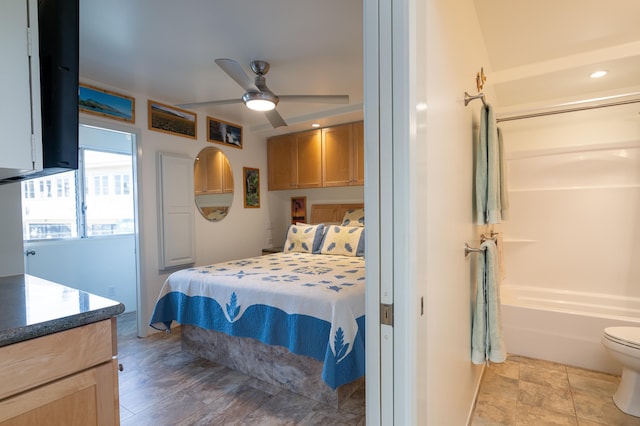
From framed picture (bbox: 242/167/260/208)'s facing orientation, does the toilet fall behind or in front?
in front

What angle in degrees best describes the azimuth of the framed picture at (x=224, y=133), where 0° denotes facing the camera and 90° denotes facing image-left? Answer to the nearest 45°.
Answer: approximately 315°

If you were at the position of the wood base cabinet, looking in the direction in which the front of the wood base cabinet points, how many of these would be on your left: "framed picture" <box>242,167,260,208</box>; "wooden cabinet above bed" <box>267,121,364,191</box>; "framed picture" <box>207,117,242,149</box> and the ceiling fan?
4

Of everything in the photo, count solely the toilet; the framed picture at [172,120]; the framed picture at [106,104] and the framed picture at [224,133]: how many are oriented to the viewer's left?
1

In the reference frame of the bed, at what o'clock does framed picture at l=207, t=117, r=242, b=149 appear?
The framed picture is roughly at 4 o'clock from the bed.

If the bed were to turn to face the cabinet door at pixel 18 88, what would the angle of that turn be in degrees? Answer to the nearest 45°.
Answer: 0° — it already faces it

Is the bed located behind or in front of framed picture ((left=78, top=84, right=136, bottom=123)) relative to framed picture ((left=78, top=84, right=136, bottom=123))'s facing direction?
in front

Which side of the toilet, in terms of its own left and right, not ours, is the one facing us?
left

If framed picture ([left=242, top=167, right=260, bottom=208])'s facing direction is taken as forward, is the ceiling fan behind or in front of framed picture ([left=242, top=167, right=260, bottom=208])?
in front

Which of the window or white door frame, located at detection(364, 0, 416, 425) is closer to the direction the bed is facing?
the white door frame

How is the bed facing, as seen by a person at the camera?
facing the viewer and to the left of the viewer

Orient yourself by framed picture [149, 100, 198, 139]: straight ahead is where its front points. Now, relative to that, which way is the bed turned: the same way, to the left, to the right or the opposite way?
to the right
